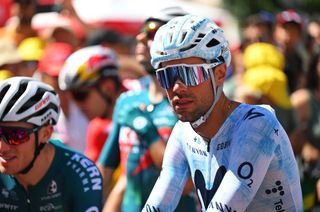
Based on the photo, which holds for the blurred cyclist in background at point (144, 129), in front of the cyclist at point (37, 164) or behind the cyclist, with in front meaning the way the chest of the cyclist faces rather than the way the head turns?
behind

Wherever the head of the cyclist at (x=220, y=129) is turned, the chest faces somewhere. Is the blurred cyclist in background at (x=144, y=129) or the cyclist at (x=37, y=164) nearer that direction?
the cyclist

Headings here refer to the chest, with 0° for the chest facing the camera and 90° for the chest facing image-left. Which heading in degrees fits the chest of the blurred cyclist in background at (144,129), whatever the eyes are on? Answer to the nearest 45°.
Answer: approximately 45°

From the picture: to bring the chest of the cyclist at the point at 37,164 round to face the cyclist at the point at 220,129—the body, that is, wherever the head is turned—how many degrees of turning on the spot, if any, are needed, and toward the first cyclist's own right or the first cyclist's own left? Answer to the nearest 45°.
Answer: approximately 90° to the first cyclist's own left

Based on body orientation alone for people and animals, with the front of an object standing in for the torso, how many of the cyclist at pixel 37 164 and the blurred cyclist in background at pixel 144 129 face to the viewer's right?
0
